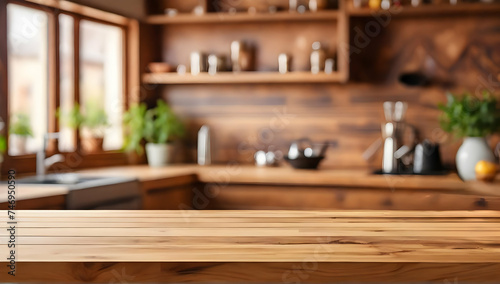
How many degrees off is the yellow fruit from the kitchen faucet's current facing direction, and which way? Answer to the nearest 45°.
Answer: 0° — it already faces it

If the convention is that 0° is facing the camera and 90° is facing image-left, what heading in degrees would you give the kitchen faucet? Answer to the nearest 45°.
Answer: approximately 270°

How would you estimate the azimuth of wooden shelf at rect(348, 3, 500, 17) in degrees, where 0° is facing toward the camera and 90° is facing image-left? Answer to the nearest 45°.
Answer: approximately 0°

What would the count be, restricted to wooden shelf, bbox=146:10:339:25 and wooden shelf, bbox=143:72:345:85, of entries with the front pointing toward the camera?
2

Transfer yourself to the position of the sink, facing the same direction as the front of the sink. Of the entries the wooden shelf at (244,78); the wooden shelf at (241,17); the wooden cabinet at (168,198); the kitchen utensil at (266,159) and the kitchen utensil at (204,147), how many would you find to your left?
5

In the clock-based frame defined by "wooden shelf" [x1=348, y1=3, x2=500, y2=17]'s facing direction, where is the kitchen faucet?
The kitchen faucet is roughly at 2 o'clock from the wooden shelf.
